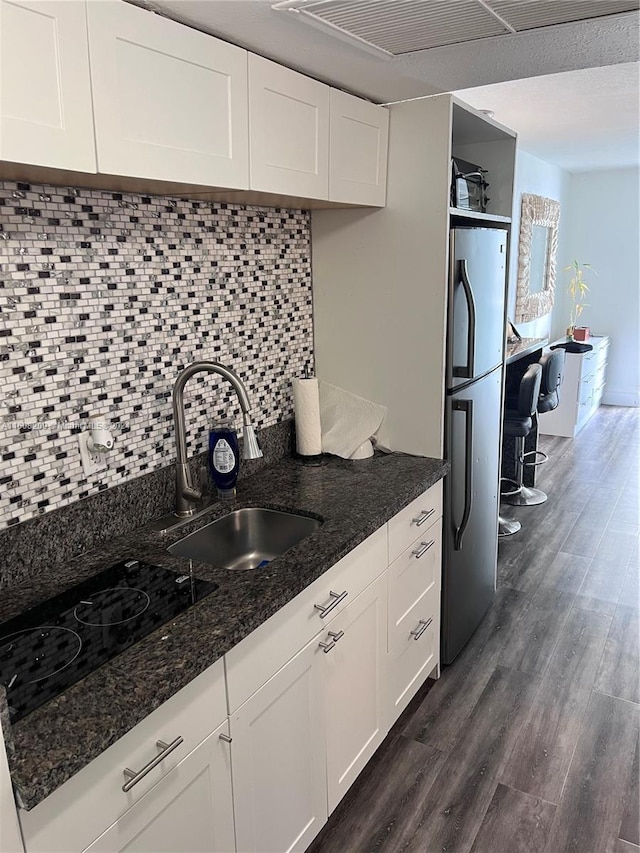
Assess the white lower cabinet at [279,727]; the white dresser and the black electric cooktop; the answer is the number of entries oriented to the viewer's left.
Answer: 0

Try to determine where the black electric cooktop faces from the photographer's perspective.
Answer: facing the viewer and to the right of the viewer

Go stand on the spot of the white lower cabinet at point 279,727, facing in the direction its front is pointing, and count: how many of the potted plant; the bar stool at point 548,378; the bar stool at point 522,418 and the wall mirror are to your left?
4

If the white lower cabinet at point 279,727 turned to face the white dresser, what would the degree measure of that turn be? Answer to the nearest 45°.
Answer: approximately 90° to its left

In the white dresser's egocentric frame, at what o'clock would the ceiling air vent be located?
The ceiling air vent is roughly at 3 o'clock from the white dresser.

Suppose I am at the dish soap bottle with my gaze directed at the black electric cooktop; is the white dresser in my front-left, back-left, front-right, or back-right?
back-left

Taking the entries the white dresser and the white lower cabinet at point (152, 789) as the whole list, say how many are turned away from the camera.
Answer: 0

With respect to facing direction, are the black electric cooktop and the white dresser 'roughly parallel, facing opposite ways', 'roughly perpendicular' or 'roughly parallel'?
roughly parallel

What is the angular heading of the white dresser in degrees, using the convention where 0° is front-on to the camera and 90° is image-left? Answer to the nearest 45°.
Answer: approximately 270°

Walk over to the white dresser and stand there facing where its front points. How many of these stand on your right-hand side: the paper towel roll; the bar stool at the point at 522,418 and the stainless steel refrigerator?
3

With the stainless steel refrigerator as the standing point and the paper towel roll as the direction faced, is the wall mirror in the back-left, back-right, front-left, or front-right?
back-right
